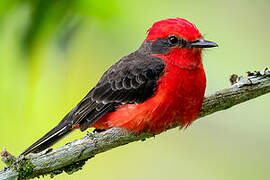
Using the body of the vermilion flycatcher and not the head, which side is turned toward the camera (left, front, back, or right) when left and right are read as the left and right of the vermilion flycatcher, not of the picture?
right
